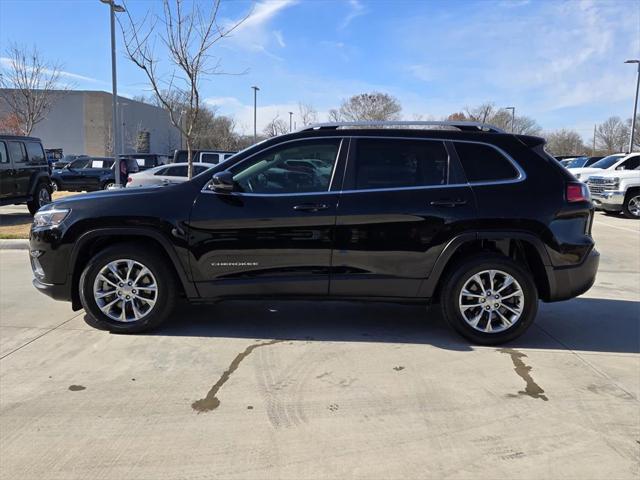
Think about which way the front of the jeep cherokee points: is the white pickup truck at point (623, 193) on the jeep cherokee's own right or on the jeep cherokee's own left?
on the jeep cherokee's own right

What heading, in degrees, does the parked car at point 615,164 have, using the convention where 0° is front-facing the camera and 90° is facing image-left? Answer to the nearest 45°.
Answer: approximately 45°

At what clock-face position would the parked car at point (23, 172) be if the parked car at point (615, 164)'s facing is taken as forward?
the parked car at point (23, 172) is roughly at 12 o'clock from the parked car at point (615, 164).

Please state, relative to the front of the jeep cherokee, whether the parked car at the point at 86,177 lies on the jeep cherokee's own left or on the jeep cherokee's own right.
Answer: on the jeep cherokee's own right

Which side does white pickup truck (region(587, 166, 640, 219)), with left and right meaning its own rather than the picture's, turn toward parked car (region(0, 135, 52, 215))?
front

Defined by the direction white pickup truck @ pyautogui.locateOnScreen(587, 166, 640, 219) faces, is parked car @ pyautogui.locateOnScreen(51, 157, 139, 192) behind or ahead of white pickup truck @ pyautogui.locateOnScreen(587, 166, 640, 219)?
ahead

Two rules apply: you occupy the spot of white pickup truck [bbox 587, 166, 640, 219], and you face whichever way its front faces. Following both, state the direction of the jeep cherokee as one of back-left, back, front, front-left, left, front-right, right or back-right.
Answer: front-left

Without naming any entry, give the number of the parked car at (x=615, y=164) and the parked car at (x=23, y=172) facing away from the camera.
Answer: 0

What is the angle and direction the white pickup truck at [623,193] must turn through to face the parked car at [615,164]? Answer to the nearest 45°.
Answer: approximately 135° to its right

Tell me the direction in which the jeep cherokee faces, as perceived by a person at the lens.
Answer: facing to the left of the viewer
